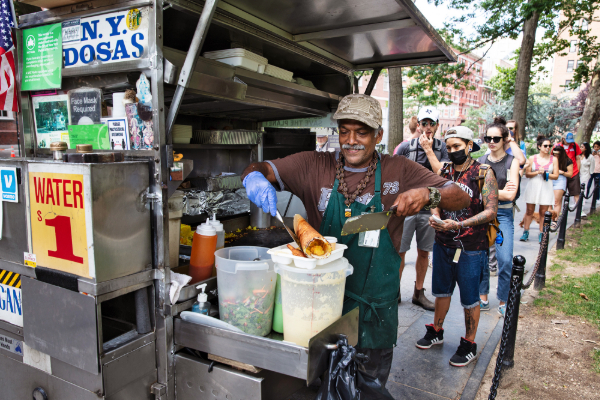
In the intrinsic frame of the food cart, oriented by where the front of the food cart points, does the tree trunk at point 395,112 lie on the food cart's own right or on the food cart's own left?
on the food cart's own left

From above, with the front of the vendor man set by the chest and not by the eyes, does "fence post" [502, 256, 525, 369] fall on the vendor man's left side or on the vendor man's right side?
on the vendor man's left side

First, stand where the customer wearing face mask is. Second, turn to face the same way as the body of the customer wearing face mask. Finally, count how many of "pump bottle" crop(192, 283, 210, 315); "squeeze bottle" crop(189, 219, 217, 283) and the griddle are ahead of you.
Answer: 3

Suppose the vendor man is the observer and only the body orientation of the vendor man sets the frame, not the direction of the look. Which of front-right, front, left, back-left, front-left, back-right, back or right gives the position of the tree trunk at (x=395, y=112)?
back

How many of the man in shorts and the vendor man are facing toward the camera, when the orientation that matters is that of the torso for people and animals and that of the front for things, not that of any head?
2

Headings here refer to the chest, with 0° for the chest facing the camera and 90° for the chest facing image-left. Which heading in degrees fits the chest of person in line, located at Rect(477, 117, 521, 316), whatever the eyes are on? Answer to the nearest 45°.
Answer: approximately 45°

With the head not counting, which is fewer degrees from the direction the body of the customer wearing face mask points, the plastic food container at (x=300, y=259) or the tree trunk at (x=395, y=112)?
the plastic food container

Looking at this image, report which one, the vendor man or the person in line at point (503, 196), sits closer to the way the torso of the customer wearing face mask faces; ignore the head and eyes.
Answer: the vendor man
